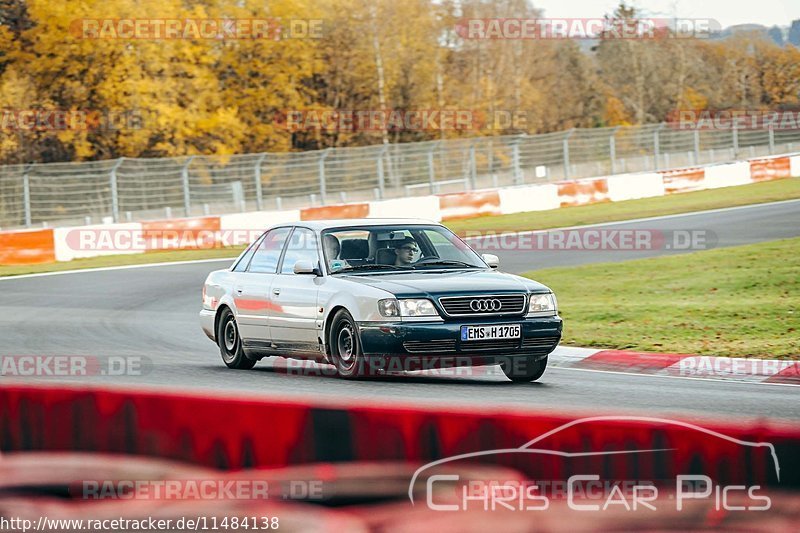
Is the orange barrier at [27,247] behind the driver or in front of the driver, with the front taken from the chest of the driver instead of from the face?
behind

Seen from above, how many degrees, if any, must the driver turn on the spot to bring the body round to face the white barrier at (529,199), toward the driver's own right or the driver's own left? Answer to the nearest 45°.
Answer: approximately 135° to the driver's own left

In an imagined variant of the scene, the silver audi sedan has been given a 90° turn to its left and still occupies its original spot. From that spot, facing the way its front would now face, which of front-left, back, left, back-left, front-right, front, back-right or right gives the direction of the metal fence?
front-left

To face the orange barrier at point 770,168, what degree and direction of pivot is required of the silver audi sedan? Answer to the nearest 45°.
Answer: approximately 90° to its left

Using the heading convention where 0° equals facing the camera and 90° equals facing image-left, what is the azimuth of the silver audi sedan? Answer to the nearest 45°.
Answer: approximately 315°

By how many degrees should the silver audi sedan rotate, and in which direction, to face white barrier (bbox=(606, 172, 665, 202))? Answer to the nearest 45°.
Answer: approximately 135° to its left

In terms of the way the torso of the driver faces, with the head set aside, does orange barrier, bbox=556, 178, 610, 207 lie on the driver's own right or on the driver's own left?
on the driver's own left

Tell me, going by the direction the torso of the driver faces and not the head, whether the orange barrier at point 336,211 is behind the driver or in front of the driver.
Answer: behind

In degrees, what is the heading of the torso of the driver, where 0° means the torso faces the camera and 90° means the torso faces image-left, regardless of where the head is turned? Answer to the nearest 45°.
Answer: approximately 315°

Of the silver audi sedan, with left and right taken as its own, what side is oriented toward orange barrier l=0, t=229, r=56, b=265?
back
